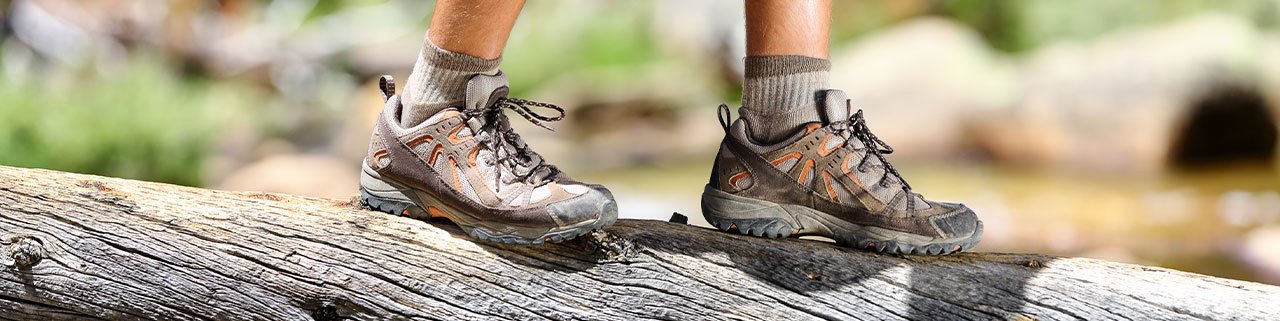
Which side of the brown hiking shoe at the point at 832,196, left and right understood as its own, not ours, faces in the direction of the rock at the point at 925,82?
left

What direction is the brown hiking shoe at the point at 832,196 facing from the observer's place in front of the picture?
facing to the right of the viewer

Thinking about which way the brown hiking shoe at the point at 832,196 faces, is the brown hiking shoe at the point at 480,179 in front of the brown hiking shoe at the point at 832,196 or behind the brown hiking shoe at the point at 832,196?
behind

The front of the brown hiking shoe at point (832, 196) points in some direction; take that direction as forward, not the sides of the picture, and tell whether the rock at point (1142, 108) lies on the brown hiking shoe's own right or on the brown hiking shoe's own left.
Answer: on the brown hiking shoe's own left

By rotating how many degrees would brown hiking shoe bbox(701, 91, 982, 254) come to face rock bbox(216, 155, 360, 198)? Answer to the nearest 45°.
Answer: approximately 135° to its left
